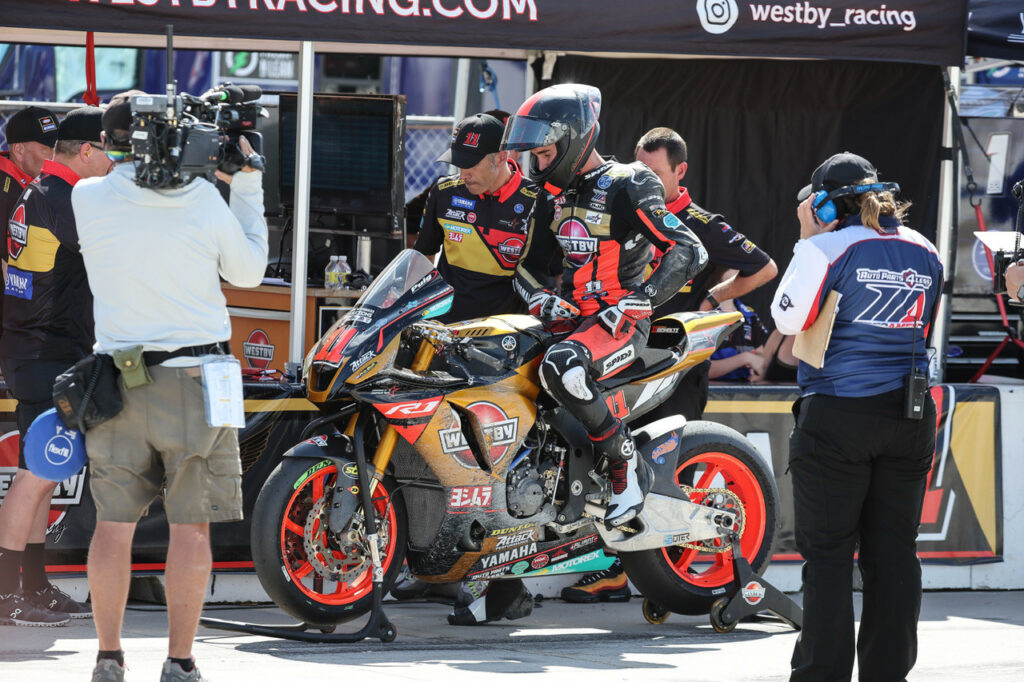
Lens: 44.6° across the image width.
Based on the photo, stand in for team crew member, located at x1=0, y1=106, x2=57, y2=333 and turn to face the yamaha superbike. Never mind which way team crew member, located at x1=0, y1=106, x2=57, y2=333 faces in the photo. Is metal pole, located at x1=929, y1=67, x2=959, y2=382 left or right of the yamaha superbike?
left

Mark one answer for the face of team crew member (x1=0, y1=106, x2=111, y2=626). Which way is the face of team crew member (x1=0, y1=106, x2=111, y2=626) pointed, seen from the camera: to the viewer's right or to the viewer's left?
to the viewer's right

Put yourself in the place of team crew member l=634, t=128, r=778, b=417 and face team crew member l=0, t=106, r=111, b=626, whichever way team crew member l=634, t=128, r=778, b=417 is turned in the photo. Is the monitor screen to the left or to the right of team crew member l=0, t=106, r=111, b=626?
right

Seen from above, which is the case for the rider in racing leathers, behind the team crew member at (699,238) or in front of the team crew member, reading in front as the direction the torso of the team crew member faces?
in front

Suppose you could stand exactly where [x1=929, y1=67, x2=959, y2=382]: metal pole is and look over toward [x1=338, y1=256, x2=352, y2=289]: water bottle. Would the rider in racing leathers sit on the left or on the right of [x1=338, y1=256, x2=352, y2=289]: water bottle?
left

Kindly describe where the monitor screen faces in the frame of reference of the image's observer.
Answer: facing the viewer

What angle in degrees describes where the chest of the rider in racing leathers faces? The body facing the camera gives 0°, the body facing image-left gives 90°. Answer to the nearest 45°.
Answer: approximately 45°

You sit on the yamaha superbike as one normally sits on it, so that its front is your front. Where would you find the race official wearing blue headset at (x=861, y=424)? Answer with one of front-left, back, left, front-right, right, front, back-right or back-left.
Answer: left

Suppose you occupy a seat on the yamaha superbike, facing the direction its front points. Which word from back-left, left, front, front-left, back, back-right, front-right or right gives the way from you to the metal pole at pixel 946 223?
back

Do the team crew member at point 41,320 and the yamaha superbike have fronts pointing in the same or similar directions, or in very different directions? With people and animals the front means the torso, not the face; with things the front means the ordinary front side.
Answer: very different directions

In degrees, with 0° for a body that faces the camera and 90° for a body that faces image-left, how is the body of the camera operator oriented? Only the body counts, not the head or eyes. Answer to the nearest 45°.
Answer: approximately 180°

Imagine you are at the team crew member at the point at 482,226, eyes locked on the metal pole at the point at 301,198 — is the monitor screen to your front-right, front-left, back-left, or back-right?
front-right

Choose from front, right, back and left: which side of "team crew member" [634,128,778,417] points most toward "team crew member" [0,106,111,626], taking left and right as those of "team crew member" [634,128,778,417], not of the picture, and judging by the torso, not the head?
front

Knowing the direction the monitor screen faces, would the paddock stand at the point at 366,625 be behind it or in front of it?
in front
